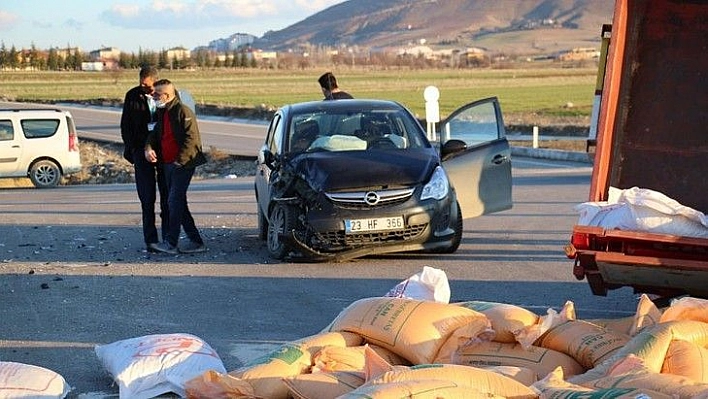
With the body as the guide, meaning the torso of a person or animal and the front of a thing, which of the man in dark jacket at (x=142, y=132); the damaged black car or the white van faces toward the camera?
the damaged black car

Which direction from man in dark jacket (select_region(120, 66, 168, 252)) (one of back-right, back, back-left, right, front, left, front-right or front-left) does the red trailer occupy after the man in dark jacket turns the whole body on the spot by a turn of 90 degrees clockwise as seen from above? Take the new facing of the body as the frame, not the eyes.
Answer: front-left

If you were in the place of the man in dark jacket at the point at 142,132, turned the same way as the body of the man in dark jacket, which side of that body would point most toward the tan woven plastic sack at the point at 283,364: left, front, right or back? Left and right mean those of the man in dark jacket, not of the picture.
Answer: right

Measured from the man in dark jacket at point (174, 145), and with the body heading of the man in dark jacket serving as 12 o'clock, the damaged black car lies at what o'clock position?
The damaged black car is roughly at 8 o'clock from the man in dark jacket.

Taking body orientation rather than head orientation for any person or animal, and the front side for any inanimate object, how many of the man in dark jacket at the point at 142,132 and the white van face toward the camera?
0

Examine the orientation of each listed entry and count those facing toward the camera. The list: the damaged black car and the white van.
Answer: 1

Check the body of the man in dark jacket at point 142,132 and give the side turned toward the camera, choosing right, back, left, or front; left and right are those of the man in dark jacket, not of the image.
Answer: right

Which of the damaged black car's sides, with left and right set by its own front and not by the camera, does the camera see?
front

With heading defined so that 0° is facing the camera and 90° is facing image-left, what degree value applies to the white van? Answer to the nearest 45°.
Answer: approximately 90°

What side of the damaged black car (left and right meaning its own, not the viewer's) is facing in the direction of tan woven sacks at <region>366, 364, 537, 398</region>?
front

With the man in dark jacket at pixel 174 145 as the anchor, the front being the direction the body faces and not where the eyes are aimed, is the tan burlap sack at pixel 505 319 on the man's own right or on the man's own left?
on the man's own left

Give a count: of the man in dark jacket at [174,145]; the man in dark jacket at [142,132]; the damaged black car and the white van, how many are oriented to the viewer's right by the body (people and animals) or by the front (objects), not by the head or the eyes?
1

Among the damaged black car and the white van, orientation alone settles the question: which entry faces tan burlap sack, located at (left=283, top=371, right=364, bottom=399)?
the damaged black car

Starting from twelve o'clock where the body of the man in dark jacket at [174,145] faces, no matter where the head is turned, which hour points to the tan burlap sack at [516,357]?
The tan burlap sack is roughly at 10 o'clock from the man in dark jacket.
